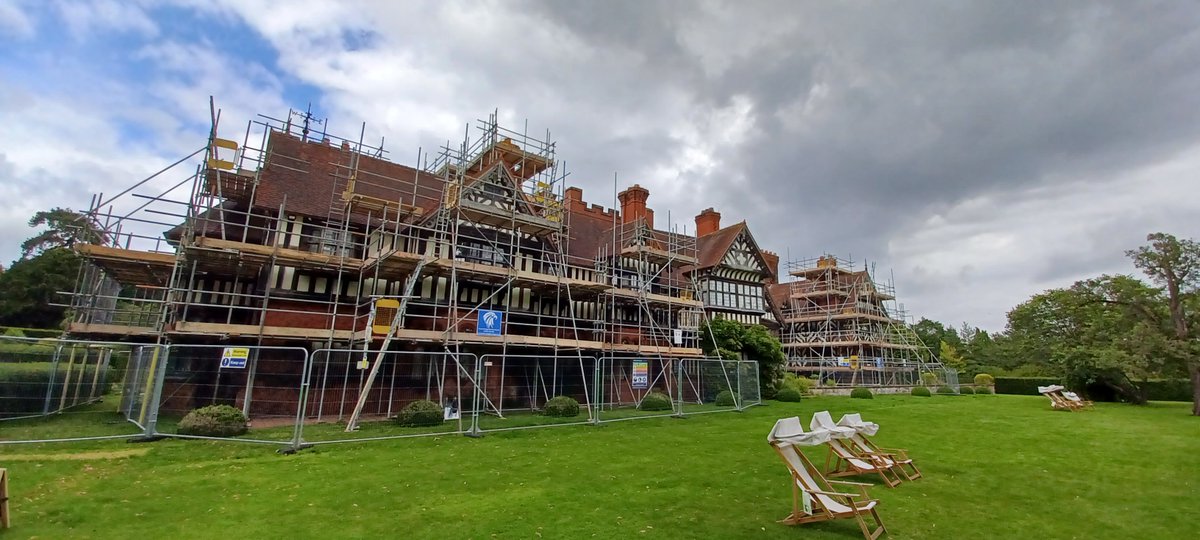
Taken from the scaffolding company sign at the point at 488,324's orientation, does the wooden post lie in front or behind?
in front

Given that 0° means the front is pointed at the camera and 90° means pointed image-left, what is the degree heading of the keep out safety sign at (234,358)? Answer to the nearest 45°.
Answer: approximately 0°

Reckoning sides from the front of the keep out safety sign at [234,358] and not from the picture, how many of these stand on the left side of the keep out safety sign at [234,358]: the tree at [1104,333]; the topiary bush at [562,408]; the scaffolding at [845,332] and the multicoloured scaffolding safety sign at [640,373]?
4

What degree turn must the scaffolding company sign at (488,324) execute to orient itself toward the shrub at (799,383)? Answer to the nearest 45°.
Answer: approximately 135° to its left

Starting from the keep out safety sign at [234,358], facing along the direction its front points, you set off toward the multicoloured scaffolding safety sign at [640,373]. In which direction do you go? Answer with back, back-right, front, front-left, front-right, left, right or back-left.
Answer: left

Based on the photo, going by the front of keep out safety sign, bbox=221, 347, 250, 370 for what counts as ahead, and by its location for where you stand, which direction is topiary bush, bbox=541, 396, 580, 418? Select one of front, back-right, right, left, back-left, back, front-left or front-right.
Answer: left

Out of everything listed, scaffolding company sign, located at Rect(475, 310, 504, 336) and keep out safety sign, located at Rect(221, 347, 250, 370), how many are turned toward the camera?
2

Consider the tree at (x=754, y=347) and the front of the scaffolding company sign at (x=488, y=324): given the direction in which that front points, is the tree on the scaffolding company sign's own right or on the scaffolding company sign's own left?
on the scaffolding company sign's own left

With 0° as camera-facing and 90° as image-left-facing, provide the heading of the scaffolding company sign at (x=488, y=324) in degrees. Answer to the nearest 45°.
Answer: approximately 0°

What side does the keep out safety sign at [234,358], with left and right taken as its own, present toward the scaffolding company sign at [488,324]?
left

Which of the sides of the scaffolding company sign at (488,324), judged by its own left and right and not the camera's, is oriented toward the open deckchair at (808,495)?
front

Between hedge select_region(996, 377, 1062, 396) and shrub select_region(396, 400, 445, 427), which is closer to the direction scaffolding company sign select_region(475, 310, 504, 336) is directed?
the shrub
